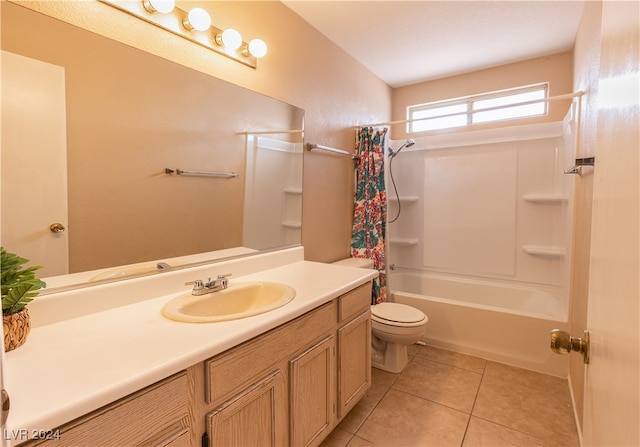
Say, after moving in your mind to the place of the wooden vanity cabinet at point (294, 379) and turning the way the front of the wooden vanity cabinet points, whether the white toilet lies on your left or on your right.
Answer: on your left

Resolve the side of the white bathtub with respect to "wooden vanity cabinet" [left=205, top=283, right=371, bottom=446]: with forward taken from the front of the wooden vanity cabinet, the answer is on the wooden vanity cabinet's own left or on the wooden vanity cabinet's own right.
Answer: on the wooden vanity cabinet's own left

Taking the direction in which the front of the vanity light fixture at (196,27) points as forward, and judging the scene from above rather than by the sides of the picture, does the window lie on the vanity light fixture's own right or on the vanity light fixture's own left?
on the vanity light fixture's own left

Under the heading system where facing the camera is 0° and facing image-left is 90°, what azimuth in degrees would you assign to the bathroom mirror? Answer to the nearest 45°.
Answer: approximately 315°

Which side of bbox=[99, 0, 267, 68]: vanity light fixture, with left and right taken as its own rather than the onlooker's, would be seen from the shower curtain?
left

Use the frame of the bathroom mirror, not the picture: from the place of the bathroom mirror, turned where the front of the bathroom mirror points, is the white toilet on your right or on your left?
on your left

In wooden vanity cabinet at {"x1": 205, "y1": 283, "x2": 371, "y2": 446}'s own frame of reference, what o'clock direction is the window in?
The window is roughly at 9 o'clock from the wooden vanity cabinet.

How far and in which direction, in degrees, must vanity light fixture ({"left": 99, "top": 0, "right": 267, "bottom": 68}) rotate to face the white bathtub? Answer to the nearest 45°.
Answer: approximately 45° to its left

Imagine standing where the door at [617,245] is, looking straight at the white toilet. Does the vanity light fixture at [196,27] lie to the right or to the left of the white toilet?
left
